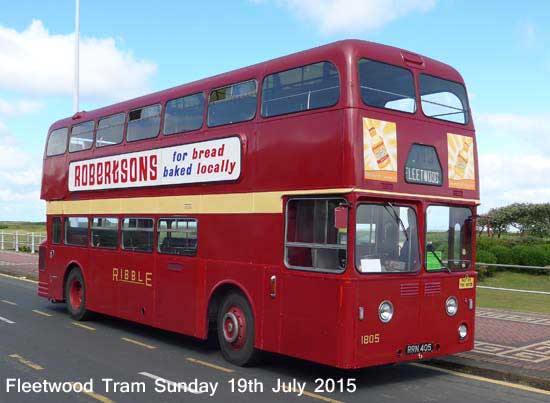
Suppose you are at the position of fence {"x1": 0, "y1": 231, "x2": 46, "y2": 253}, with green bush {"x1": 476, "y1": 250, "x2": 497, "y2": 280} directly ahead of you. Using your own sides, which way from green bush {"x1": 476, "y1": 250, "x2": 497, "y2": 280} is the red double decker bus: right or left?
right

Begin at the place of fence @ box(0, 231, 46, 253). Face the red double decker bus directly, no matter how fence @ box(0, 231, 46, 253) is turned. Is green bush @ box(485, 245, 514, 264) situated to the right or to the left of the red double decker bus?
left

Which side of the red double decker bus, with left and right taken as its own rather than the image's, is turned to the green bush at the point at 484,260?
left

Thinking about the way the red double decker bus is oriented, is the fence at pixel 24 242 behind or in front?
behind

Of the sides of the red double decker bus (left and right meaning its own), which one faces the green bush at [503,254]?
left

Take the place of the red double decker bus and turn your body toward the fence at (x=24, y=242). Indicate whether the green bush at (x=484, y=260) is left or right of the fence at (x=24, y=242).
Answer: right

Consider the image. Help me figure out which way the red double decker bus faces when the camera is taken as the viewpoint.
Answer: facing the viewer and to the right of the viewer
